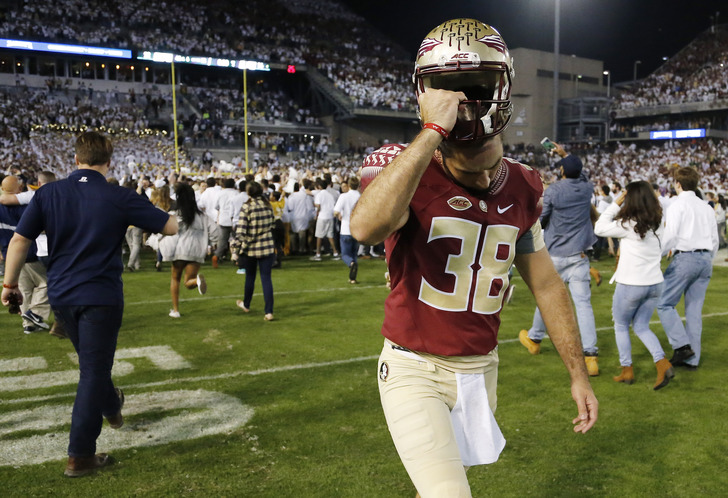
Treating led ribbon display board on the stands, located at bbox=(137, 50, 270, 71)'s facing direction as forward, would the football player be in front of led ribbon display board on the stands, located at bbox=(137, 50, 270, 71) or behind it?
in front

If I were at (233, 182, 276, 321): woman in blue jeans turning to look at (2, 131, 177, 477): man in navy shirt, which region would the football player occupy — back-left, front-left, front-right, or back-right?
front-left

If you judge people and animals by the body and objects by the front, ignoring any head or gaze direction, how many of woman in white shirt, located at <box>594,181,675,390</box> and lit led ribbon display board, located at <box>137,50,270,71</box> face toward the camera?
1

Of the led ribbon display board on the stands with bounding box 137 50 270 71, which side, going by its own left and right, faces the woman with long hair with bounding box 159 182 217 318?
front

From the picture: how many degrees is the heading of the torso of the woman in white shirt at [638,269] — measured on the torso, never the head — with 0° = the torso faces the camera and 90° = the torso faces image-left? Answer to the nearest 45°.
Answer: approximately 135°

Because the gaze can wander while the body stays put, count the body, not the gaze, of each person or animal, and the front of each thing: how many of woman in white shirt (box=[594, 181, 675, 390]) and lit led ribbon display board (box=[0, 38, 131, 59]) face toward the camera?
1

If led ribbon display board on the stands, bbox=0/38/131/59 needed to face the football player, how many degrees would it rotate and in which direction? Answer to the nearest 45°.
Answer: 0° — it already faces them

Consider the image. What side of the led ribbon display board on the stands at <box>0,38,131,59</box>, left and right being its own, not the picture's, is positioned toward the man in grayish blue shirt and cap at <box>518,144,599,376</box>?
front

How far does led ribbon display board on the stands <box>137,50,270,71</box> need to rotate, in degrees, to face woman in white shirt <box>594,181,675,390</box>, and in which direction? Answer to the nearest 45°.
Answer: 0° — it already faces them

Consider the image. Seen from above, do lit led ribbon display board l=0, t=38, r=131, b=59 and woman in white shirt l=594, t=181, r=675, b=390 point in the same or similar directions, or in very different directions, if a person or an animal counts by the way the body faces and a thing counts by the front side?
very different directions

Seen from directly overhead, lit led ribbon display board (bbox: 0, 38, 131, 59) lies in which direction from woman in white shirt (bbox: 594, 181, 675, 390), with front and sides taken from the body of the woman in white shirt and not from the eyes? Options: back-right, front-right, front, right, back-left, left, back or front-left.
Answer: front

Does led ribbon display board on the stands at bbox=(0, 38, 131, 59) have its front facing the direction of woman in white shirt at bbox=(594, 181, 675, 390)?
yes

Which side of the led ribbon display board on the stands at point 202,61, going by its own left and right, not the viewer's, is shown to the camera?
front

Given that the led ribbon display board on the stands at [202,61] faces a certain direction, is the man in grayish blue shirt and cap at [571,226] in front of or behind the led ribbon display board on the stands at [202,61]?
in front

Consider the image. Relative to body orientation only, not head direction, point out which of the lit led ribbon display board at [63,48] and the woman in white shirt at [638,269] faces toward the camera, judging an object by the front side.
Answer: the lit led ribbon display board

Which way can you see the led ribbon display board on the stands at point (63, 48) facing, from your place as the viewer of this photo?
facing the viewer
